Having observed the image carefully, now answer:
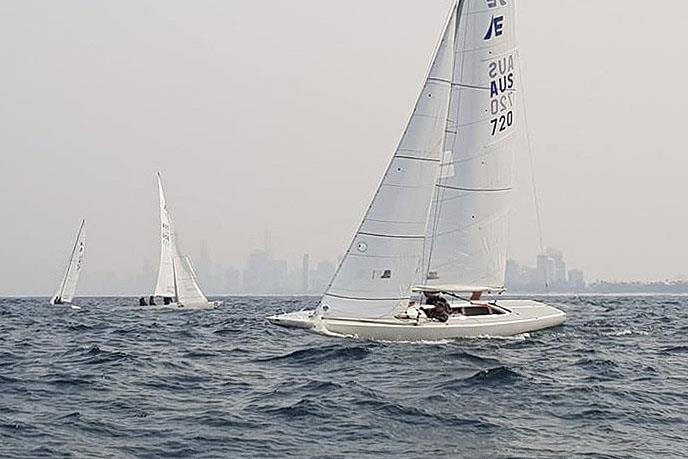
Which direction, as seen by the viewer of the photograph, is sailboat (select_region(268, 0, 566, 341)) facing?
facing to the left of the viewer
